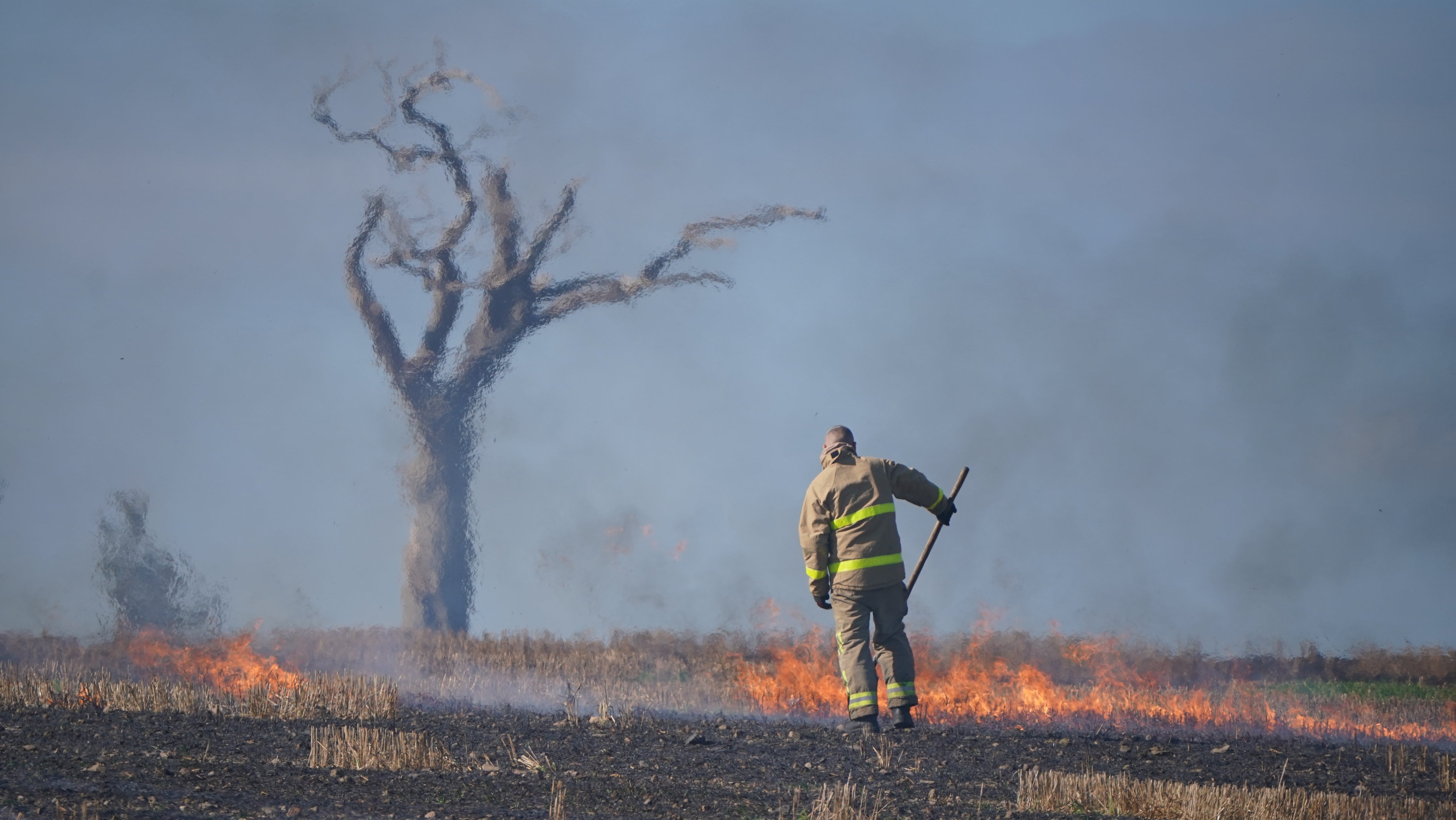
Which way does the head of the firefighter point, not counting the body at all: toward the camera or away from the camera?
away from the camera

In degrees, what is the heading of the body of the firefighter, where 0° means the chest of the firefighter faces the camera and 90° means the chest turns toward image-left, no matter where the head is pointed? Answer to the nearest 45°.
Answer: approximately 180°
